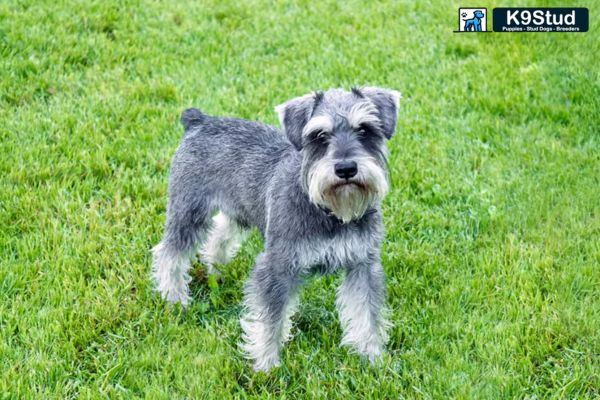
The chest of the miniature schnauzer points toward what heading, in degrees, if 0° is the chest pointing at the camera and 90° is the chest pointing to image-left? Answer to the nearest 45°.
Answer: approximately 315°
